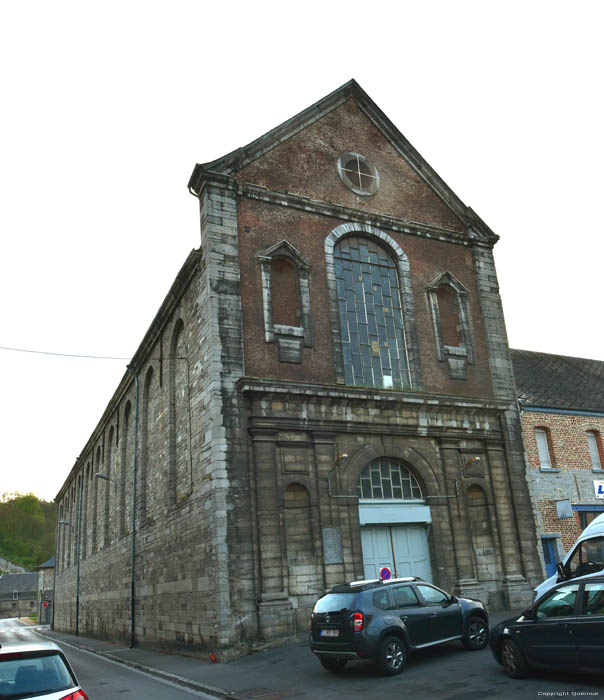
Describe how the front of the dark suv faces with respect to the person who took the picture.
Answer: facing away from the viewer and to the right of the viewer

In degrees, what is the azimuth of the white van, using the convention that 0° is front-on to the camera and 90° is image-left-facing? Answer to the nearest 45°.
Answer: approximately 90°

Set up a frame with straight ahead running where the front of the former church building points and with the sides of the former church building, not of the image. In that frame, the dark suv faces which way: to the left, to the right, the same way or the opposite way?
to the left

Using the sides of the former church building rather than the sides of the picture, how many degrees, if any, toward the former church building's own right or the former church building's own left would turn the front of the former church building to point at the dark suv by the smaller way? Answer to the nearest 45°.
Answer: approximately 45° to the former church building's own right

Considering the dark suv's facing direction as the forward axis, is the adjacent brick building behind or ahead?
ahead

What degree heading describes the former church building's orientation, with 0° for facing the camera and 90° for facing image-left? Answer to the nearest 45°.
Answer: approximately 315°

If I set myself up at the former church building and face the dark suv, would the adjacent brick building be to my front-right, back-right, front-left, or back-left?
front-left

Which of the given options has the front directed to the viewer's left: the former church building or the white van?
the white van
